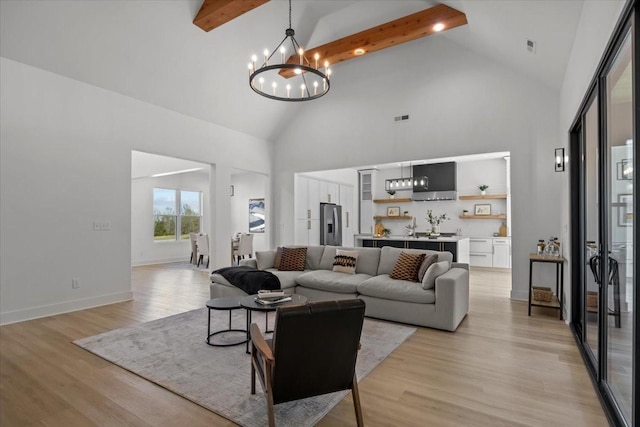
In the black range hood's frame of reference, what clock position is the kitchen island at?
The kitchen island is roughly at 12 o'clock from the black range hood.

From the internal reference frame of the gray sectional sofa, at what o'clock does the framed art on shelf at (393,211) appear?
The framed art on shelf is roughly at 5 o'clock from the gray sectional sofa.

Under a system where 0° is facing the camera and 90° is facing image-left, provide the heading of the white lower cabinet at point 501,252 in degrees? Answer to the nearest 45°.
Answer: approximately 0°

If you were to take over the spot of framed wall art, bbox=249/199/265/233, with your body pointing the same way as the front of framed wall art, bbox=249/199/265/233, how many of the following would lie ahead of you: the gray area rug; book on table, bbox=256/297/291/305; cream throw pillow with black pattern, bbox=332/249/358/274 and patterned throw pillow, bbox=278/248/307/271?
4

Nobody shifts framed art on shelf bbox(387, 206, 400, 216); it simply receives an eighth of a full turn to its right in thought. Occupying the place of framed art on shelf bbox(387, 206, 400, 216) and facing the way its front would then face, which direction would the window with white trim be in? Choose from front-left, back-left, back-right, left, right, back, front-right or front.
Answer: front-right

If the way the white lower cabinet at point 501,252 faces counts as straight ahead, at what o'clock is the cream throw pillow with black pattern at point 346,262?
The cream throw pillow with black pattern is roughly at 1 o'clock from the white lower cabinet.

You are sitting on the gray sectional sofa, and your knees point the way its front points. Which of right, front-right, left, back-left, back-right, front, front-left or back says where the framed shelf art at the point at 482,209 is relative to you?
back

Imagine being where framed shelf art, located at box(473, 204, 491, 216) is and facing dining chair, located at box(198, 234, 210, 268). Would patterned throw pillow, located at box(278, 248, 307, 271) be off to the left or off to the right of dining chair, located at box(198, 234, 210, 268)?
left

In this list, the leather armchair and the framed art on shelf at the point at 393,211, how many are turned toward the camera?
1

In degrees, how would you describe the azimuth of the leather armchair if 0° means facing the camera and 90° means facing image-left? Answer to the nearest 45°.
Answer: approximately 135°
